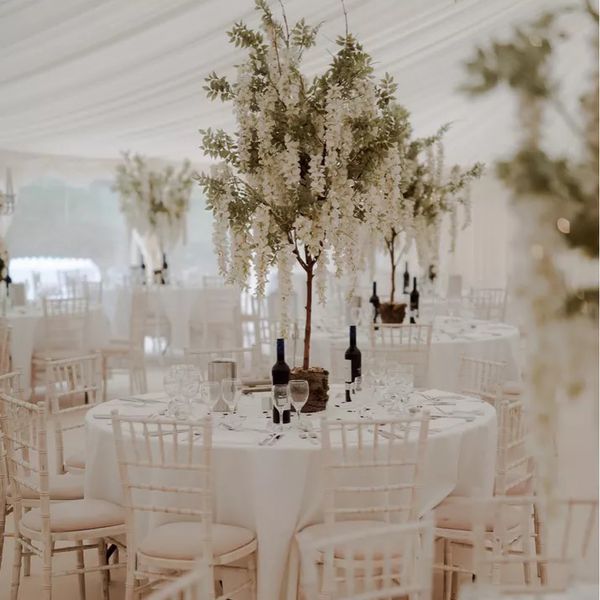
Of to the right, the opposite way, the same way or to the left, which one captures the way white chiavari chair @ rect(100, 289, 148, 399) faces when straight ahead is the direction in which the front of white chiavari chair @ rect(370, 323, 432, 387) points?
to the left

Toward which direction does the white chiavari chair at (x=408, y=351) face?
away from the camera

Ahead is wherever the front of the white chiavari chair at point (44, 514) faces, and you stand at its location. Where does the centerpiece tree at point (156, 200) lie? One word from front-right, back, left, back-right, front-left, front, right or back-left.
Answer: front-left

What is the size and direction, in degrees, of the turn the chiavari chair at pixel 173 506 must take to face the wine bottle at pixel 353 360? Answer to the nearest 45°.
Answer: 0° — it already faces it

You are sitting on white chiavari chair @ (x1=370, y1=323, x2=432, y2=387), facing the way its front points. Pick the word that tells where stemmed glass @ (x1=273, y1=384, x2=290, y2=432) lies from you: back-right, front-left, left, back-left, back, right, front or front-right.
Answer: back

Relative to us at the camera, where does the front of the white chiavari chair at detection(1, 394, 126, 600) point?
facing away from the viewer and to the right of the viewer

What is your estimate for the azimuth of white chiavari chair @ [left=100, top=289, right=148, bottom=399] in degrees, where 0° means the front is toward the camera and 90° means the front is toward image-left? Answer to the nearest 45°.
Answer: approximately 90°

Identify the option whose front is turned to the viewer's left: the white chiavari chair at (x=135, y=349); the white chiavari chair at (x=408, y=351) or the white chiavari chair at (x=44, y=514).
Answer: the white chiavari chair at (x=135, y=349)

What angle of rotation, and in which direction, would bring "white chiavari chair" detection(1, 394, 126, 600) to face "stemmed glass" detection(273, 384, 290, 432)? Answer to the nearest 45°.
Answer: approximately 45° to its right

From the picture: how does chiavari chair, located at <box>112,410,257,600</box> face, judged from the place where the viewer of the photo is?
facing away from the viewer and to the right of the viewer

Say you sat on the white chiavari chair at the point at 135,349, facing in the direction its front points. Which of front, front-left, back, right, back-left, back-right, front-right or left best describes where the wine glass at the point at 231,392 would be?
left

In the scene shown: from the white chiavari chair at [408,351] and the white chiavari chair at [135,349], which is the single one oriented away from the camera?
the white chiavari chair at [408,351]
